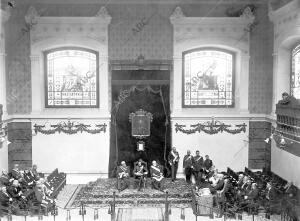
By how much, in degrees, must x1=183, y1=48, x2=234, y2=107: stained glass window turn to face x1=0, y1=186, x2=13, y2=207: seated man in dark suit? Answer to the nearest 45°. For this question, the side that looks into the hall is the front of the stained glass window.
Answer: approximately 45° to its right

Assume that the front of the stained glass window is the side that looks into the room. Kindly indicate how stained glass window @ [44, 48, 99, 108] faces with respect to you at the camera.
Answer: facing the viewer

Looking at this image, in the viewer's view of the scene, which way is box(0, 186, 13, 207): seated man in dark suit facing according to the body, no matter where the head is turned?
to the viewer's right

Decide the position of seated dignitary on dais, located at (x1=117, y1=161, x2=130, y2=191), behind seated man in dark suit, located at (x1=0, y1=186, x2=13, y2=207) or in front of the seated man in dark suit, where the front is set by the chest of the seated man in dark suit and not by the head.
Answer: in front

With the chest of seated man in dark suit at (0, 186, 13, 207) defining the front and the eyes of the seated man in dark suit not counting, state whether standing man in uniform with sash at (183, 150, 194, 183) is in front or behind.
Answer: in front

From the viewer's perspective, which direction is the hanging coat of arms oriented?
toward the camera

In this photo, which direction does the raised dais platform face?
toward the camera
